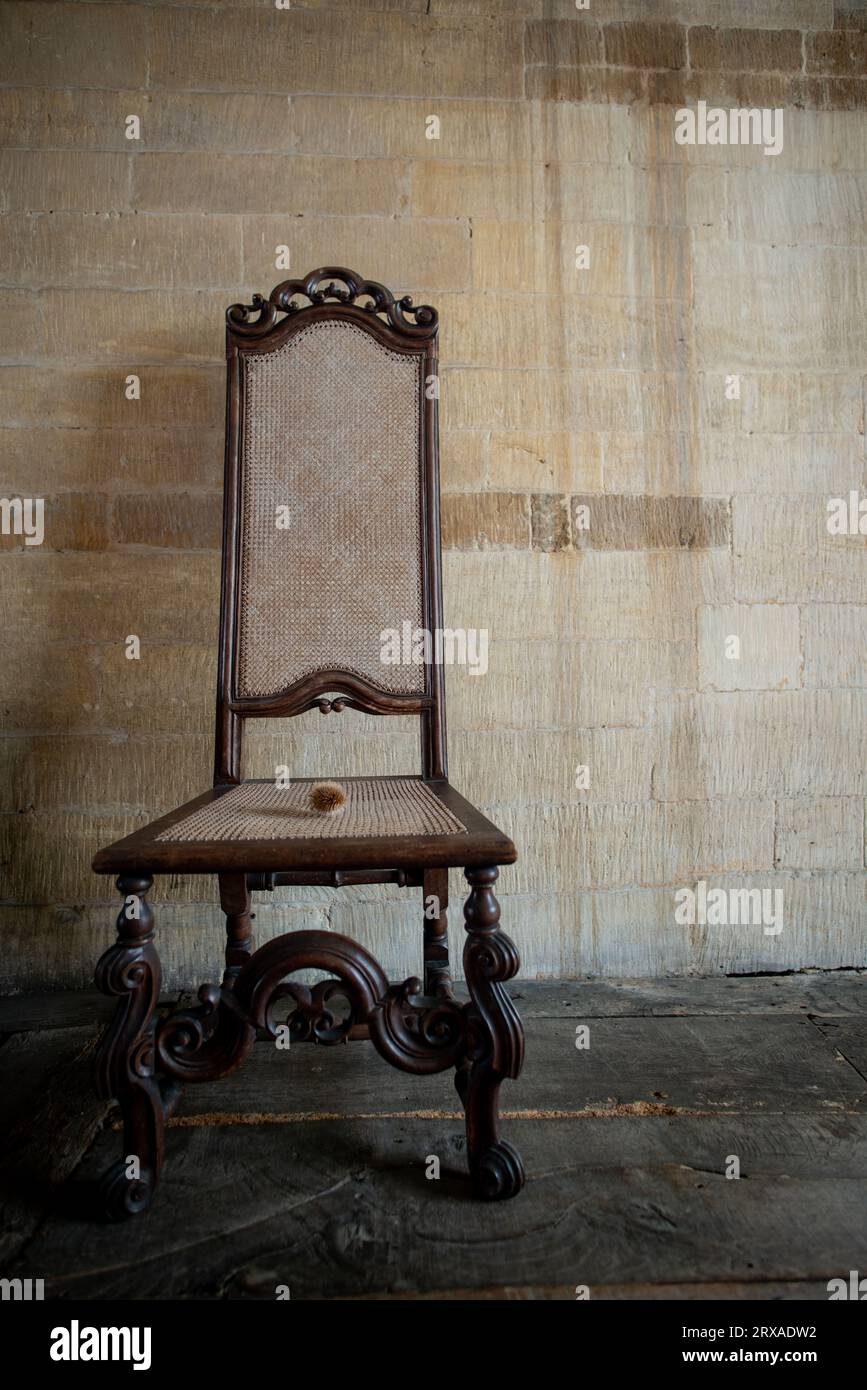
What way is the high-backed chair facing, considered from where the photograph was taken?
facing the viewer
